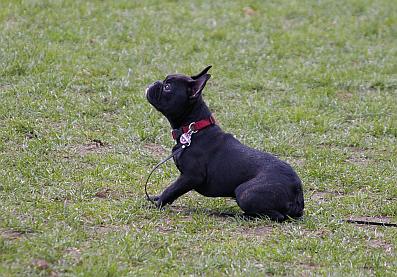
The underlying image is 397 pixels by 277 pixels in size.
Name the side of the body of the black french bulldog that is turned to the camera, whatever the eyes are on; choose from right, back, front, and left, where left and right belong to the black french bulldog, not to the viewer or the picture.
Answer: left
